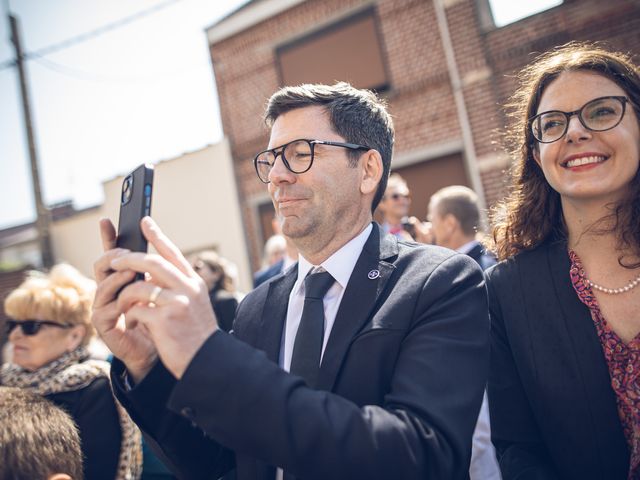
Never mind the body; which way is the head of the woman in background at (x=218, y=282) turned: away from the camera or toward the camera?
toward the camera

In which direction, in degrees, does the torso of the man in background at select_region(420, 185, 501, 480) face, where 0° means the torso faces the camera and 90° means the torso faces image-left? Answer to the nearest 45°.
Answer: approximately 135°

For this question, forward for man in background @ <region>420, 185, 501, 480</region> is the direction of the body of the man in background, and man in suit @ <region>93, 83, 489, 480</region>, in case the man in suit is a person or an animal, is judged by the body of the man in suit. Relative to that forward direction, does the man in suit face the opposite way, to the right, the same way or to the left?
to the left

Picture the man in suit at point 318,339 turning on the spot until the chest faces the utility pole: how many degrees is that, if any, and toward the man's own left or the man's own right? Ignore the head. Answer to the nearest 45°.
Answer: approximately 90° to the man's own right

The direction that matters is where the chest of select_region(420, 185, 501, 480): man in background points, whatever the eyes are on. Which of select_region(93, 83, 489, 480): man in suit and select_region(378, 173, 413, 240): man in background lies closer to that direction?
the man in background

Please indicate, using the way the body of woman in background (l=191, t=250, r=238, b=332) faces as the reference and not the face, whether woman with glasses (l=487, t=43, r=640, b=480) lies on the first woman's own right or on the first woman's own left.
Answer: on the first woman's own left

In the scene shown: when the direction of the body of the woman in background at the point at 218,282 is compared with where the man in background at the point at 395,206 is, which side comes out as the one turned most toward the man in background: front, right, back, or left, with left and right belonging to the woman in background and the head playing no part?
back

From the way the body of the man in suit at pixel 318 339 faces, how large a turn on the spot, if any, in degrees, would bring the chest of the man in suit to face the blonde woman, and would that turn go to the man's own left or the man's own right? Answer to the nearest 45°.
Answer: approximately 90° to the man's own right

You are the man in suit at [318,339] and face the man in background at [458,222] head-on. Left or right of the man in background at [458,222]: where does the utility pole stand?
left

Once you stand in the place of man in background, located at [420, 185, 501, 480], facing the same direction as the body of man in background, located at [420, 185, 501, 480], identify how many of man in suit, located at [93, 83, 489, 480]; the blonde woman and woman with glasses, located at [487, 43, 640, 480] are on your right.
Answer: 0
